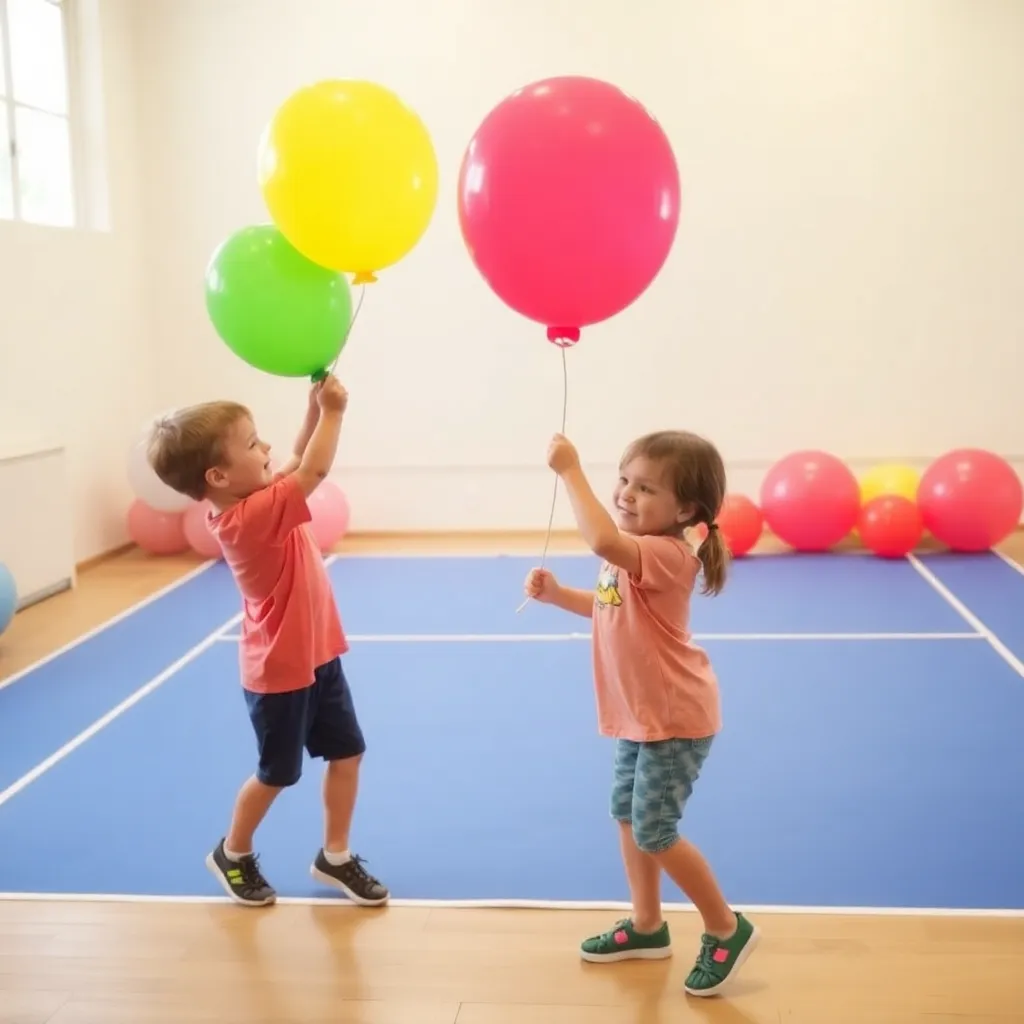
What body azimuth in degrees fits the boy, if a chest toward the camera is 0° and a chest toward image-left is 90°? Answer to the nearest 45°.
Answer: approximately 270°

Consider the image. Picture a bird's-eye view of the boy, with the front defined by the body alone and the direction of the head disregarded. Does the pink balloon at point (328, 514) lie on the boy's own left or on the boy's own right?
on the boy's own left

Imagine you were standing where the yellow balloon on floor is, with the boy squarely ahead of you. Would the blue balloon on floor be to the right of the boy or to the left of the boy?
right

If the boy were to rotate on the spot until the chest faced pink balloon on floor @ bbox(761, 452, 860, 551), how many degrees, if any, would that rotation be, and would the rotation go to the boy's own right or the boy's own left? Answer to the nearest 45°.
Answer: approximately 45° to the boy's own left

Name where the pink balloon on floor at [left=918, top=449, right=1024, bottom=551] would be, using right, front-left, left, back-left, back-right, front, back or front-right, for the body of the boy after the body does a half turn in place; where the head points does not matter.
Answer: back-right

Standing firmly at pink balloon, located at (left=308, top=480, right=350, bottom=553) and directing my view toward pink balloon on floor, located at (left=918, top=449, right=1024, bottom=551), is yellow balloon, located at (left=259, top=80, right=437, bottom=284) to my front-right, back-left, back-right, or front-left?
front-right

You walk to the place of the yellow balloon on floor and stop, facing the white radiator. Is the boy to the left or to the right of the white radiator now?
left

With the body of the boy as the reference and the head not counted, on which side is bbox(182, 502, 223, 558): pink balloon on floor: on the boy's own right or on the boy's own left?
on the boy's own left

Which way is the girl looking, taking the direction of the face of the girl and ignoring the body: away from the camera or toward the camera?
toward the camera

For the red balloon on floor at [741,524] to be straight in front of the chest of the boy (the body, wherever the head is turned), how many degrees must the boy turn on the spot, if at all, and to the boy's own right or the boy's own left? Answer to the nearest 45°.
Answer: approximately 45° to the boy's own left

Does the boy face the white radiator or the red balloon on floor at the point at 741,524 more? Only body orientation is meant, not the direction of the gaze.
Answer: the red balloon on floor

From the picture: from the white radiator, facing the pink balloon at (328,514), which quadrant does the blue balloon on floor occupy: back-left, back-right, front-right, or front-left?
back-right

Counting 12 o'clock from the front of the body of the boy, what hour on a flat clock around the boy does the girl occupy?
The girl is roughly at 1 o'clock from the boy.

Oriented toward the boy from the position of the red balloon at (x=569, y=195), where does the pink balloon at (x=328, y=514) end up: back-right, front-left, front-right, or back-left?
front-right

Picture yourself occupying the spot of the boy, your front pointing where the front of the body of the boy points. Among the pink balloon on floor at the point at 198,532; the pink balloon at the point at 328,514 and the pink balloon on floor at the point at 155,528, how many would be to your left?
3
